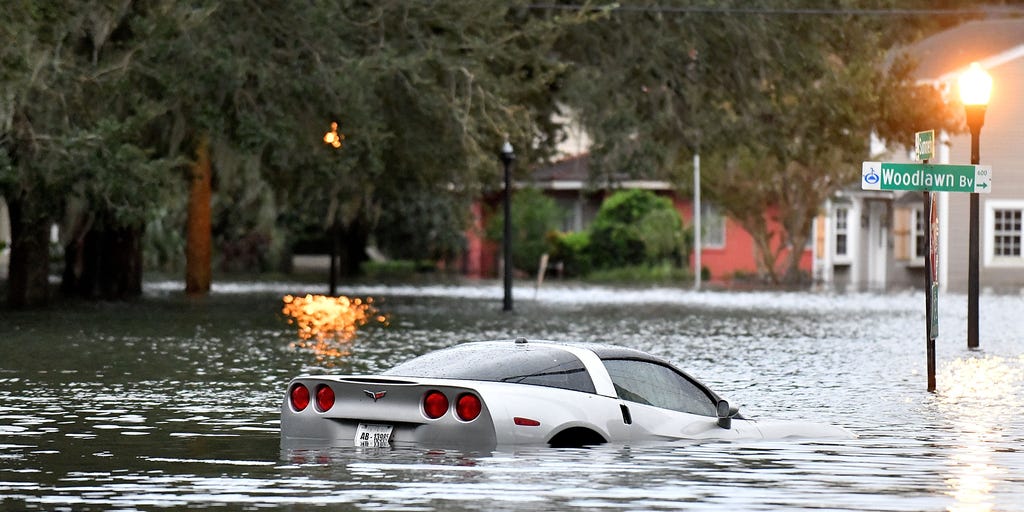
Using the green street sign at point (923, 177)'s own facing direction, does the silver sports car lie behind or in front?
in front

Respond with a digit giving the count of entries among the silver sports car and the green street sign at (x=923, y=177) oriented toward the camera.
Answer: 1

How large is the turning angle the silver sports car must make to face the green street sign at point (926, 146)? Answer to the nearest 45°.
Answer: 0° — it already faces it

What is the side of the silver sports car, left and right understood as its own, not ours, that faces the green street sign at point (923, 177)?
front

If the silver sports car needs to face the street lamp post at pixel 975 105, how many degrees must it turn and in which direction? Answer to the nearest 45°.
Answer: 0° — it already faces it

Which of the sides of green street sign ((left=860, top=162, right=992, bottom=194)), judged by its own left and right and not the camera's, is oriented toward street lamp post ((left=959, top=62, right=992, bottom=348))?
back

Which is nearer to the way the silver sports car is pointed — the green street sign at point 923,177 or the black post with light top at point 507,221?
the green street sign

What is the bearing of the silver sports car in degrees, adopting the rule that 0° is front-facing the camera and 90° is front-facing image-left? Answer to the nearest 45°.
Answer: approximately 225°

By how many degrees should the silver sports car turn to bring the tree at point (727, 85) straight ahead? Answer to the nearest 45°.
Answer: approximately 45° to its left
